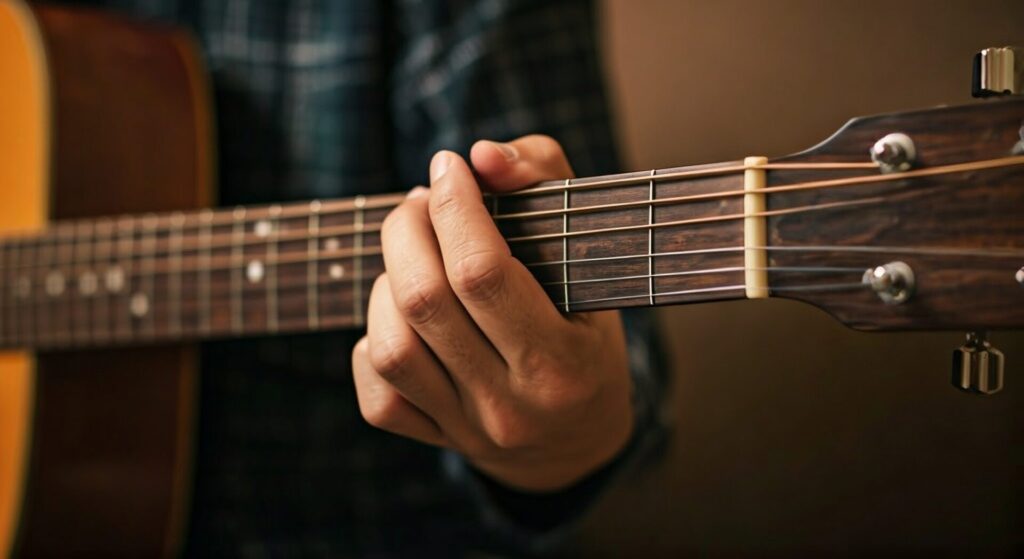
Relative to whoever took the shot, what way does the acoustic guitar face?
facing the viewer and to the left of the viewer
